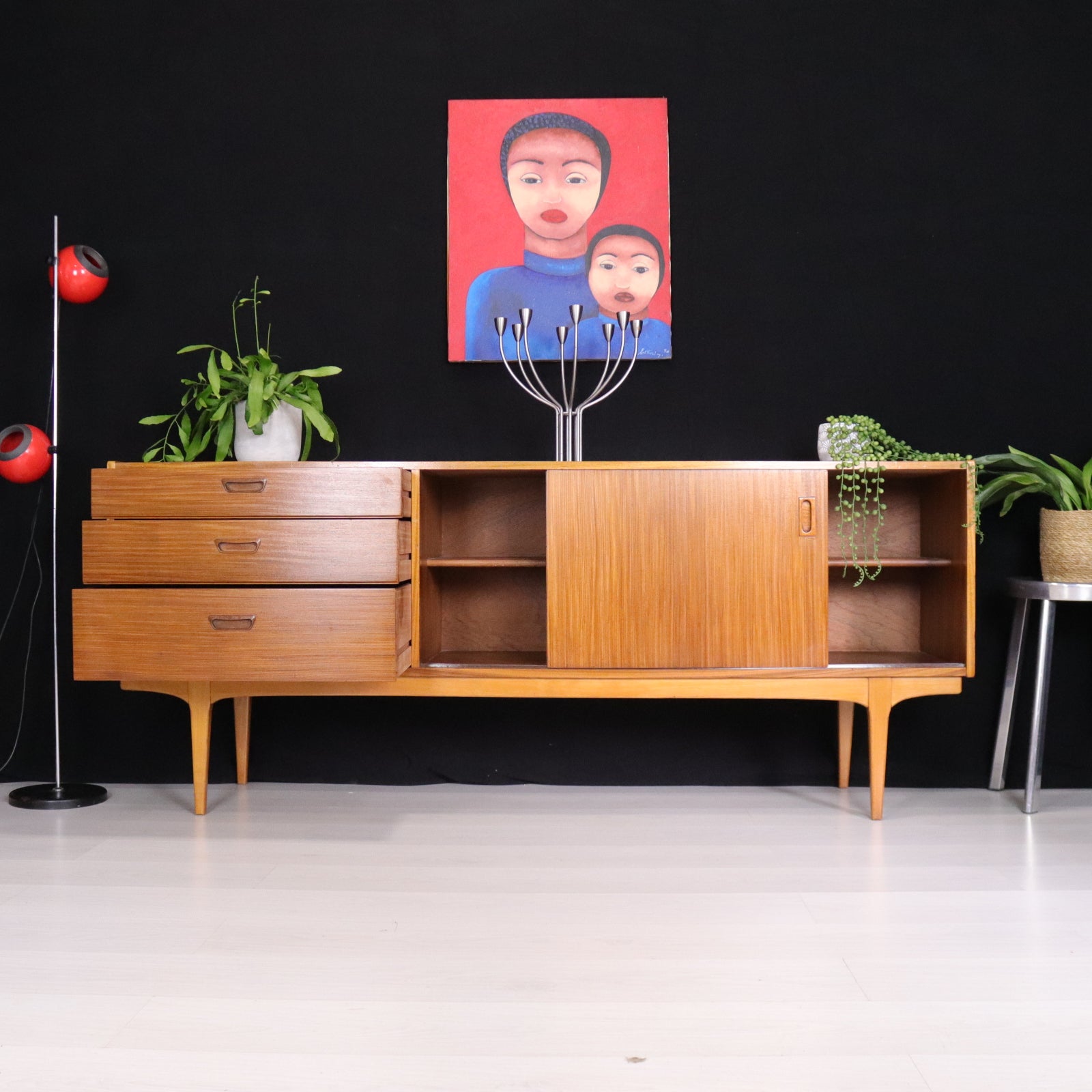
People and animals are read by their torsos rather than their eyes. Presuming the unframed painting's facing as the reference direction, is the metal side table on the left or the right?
on its left

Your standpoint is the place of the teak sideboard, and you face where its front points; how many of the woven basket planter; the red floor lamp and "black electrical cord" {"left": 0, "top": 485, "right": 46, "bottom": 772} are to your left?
1

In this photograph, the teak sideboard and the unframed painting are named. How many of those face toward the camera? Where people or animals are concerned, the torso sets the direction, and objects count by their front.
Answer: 2

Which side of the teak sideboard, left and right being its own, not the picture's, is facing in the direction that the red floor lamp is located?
right

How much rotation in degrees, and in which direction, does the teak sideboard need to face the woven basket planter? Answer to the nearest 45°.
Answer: approximately 90° to its left

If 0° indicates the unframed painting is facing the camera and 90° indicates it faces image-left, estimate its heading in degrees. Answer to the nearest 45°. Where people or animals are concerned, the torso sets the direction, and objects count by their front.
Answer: approximately 0°

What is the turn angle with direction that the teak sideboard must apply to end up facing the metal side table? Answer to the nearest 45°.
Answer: approximately 90° to its left

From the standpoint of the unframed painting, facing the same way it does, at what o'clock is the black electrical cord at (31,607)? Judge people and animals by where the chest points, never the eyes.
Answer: The black electrical cord is roughly at 3 o'clock from the unframed painting.

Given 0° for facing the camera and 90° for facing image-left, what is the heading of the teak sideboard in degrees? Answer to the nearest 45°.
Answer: approximately 0°

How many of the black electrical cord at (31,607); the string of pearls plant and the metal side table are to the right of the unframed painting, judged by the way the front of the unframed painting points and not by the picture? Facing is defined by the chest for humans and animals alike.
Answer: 1

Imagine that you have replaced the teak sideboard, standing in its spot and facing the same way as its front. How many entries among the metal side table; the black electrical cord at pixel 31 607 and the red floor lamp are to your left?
1
